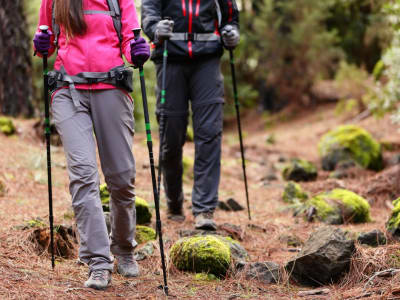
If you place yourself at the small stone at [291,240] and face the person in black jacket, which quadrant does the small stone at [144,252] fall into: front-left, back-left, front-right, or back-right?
front-left

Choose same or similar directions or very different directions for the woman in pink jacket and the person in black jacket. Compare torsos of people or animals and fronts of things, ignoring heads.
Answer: same or similar directions

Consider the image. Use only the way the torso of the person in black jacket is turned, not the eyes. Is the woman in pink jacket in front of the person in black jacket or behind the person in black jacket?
in front

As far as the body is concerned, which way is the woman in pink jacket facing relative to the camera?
toward the camera

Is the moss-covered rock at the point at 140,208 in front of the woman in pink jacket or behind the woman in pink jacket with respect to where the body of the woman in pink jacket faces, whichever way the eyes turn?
behind

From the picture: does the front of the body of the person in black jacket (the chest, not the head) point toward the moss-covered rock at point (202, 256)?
yes

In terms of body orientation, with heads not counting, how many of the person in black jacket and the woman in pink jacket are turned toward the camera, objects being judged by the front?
2

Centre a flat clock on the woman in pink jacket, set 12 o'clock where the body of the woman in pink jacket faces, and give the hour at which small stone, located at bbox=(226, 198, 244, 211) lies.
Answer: The small stone is roughly at 7 o'clock from the woman in pink jacket.

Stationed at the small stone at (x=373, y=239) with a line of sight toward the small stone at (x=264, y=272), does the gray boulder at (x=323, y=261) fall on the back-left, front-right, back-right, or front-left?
front-left

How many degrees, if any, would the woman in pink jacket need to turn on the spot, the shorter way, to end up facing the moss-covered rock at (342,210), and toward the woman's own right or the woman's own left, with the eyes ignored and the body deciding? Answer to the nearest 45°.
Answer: approximately 135° to the woman's own left
